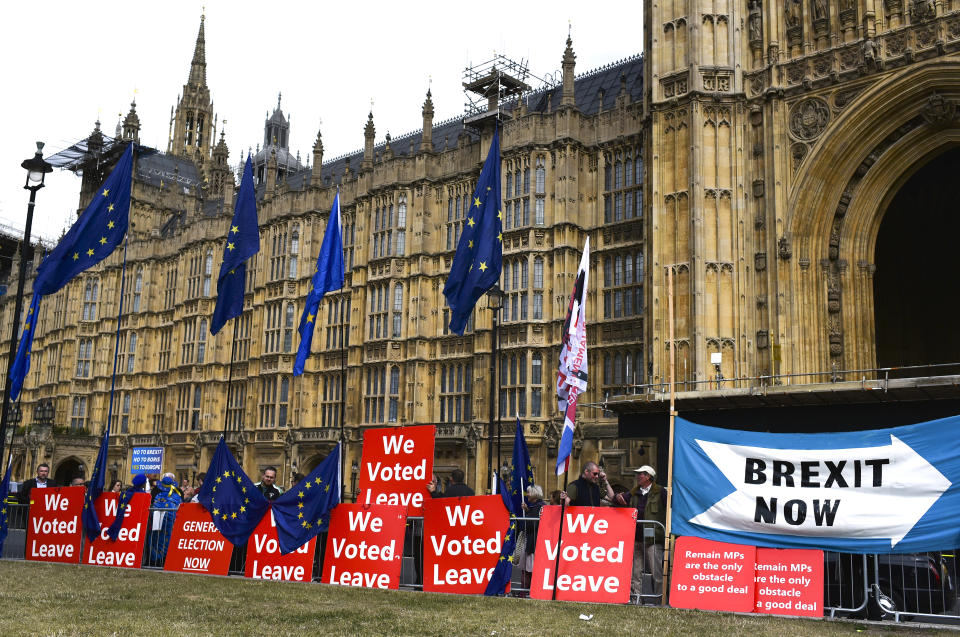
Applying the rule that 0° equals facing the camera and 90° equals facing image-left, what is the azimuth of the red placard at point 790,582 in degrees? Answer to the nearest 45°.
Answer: approximately 0°

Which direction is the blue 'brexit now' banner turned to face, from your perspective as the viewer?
facing the viewer

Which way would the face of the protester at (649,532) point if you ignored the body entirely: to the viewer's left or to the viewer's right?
to the viewer's left

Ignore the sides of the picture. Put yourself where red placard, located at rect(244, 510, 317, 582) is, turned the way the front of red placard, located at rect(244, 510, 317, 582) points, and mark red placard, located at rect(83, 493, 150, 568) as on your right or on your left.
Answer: on your right

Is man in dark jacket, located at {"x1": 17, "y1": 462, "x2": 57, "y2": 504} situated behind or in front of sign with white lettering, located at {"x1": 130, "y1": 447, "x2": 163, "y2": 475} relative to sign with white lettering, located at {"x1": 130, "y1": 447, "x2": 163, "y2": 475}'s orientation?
in front

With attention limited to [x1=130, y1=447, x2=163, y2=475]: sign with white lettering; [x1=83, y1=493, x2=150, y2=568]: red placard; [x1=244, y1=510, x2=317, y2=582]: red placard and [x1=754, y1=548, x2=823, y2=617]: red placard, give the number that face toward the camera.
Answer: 4

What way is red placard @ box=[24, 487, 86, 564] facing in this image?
toward the camera

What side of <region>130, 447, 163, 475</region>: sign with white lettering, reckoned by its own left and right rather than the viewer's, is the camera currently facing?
front

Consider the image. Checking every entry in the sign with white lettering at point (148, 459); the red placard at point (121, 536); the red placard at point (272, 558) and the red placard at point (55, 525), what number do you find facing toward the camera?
4

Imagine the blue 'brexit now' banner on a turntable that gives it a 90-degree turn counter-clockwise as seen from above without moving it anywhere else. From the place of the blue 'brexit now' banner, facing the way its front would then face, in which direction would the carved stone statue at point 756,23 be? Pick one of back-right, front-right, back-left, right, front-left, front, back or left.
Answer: left

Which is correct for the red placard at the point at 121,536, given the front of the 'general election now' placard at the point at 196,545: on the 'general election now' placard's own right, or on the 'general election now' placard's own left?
on the 'general election now' placard's own right

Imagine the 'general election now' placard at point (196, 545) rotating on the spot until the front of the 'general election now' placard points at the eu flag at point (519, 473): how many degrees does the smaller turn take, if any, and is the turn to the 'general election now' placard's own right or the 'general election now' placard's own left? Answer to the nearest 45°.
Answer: approximately 90° to the 'general election now' placard's own left
